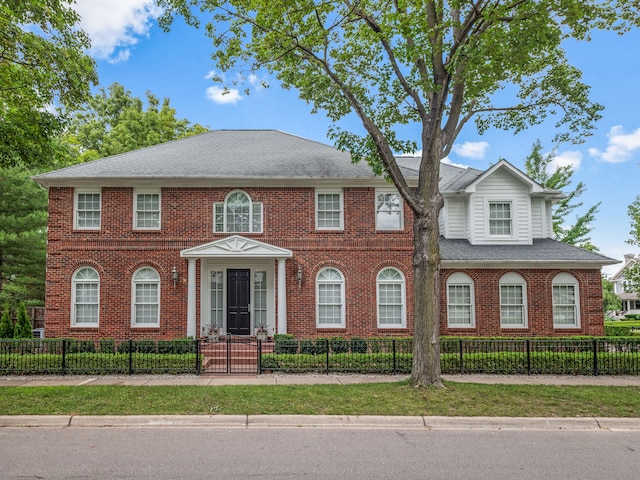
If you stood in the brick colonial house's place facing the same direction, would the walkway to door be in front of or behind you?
in front

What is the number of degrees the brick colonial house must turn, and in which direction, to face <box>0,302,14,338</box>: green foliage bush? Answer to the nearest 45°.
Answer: approximately 90° to its right

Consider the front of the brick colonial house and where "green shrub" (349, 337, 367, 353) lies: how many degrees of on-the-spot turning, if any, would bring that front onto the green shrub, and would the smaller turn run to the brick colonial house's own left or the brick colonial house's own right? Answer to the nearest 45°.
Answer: approximately 45° to the brick colonial house's own left

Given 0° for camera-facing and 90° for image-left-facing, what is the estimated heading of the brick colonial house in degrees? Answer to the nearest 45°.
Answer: approximately 0°

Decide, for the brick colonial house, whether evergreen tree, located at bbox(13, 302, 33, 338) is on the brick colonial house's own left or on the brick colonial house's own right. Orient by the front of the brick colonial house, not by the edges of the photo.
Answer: on the brick colonial house's own right

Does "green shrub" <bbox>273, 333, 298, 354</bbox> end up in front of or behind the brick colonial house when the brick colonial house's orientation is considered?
in front

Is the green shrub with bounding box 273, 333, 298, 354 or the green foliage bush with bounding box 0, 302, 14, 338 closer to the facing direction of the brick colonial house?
the green shrub

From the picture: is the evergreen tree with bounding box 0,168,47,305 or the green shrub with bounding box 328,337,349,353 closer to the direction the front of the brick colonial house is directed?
the green shrub

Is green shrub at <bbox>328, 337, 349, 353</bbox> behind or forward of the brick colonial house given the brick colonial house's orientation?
forward
